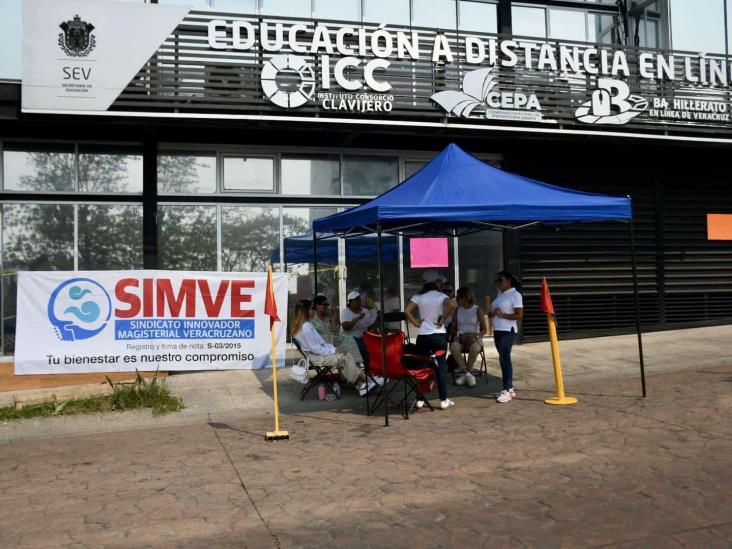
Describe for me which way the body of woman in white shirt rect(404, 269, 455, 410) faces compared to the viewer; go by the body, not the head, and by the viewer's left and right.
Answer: facing away from the viewer

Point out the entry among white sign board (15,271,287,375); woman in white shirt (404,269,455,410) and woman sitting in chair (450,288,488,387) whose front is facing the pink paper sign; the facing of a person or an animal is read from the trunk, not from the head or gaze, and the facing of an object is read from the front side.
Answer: the woman in white shirt

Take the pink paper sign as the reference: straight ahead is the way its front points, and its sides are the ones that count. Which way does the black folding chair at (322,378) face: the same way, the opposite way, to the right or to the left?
to the left

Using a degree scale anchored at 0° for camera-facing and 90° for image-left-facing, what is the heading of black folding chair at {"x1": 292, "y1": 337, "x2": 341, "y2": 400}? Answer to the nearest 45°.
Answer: approximately 270°

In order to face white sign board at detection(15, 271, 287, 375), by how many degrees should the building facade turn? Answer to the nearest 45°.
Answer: approximately 45° to its right

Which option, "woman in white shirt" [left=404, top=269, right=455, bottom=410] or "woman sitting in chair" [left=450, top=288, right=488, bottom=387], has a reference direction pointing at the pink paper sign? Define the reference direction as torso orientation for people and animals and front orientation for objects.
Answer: the woman in white shirt

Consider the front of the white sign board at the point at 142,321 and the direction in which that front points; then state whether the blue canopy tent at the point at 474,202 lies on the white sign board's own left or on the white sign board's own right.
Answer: on the white sign board's own left

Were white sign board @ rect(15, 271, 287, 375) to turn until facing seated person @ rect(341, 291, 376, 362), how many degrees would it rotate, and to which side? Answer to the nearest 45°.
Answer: approximately 90° to its left
